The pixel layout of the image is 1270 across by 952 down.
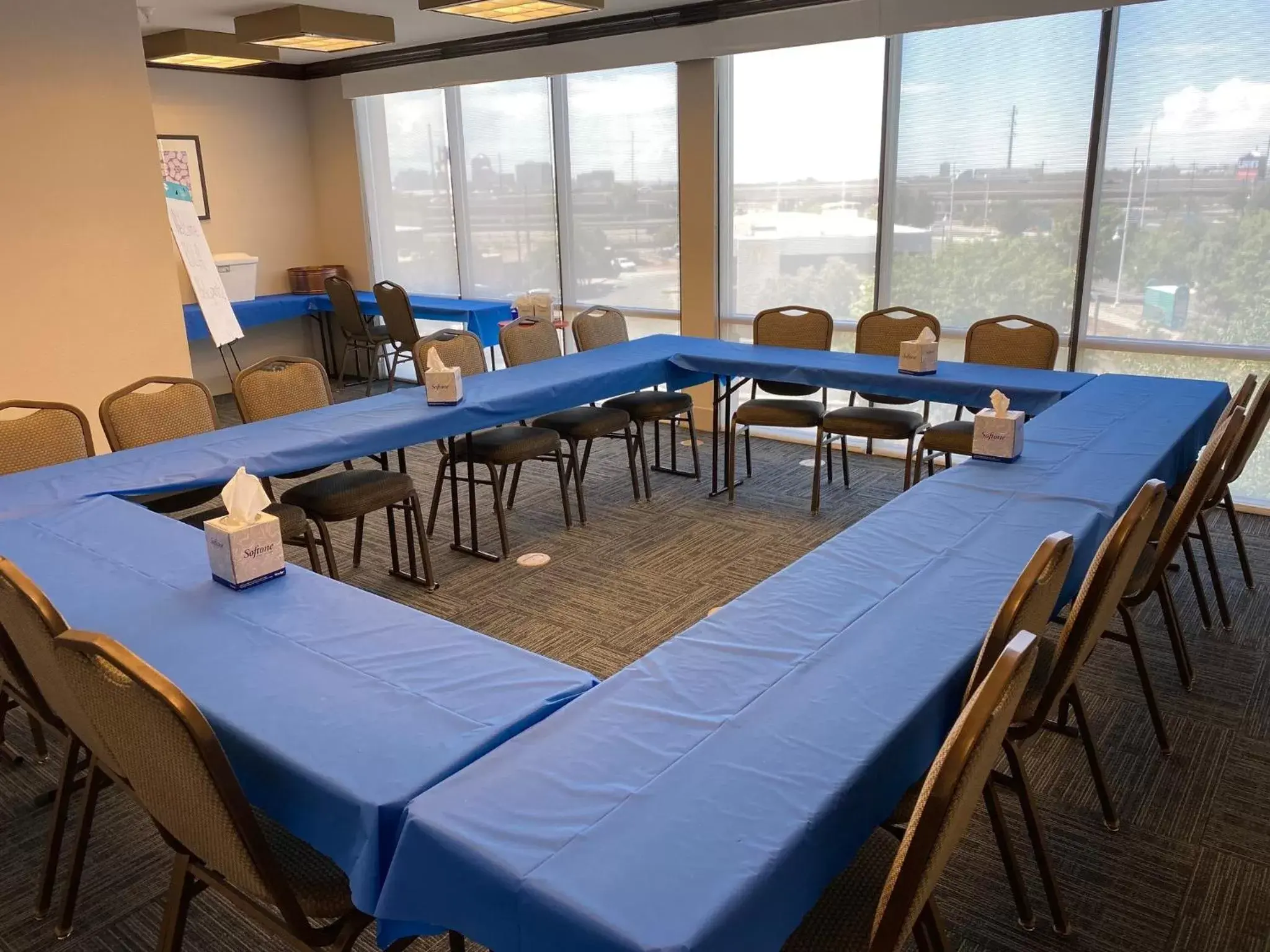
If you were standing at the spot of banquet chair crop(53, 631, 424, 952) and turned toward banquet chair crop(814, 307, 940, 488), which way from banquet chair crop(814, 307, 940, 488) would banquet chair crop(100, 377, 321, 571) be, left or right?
left

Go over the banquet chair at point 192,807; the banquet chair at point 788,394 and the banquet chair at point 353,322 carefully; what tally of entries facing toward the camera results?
1

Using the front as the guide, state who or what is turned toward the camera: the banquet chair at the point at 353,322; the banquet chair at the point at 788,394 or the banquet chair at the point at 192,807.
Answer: the banquet chair at the point at 788,394

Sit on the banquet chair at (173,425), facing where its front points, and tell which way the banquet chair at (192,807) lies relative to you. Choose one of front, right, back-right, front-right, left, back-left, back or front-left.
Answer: front-right

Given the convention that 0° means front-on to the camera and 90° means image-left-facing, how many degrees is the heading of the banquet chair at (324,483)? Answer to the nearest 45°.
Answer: approximately 315°

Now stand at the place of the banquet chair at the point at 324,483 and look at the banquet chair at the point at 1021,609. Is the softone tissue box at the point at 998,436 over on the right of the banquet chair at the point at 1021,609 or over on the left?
left

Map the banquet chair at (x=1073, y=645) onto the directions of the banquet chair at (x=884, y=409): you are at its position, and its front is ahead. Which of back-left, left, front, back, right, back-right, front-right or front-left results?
front-left

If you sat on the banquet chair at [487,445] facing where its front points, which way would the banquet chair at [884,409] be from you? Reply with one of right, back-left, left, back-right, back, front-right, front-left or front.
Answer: front-left

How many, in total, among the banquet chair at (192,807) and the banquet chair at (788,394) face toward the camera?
1

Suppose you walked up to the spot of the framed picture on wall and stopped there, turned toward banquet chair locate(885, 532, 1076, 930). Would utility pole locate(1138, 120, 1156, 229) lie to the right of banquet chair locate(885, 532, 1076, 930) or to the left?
left

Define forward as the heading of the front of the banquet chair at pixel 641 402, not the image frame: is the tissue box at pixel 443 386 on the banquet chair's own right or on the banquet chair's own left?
on the banquet chair's own right

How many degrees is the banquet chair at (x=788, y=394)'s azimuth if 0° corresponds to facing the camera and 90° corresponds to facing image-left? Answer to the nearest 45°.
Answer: approximately 0°
